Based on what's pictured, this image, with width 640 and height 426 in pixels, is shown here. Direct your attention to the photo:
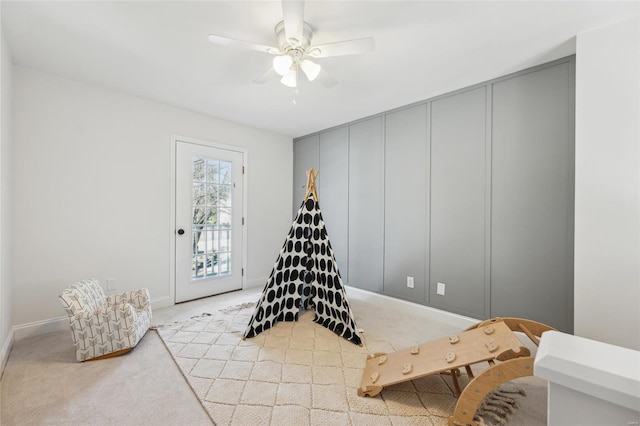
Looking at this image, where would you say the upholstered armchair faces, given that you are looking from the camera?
facing to the right of the viewer

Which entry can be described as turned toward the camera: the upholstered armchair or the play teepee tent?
the play teepee tent

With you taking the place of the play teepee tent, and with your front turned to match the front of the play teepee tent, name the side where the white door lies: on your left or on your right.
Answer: on your right

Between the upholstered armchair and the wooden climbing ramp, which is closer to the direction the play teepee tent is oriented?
the wooden climbing ramp

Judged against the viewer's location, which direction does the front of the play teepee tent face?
facing the viewer

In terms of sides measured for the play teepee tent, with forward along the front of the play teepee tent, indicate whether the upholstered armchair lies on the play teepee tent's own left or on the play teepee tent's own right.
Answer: on the play teepee tent's own right

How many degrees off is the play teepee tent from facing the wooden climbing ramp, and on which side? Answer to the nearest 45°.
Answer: approximately 45° to its left
